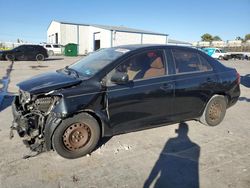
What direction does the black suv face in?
to the viewer's left

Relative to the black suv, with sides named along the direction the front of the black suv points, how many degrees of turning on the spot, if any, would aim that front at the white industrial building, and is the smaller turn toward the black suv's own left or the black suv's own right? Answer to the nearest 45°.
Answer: approximately 135° to the black suv's own right

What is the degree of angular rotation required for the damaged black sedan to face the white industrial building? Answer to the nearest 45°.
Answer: approximately 135° to its right

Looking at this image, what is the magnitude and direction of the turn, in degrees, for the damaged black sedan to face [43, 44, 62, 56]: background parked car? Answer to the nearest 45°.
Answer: approximately 135° to its right

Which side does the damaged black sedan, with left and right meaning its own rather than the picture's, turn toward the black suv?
right

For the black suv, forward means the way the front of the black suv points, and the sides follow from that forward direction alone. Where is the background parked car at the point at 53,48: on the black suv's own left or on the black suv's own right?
on the black suv's own right

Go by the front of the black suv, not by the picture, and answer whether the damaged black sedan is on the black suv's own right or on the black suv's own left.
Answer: on the black suv's own left
